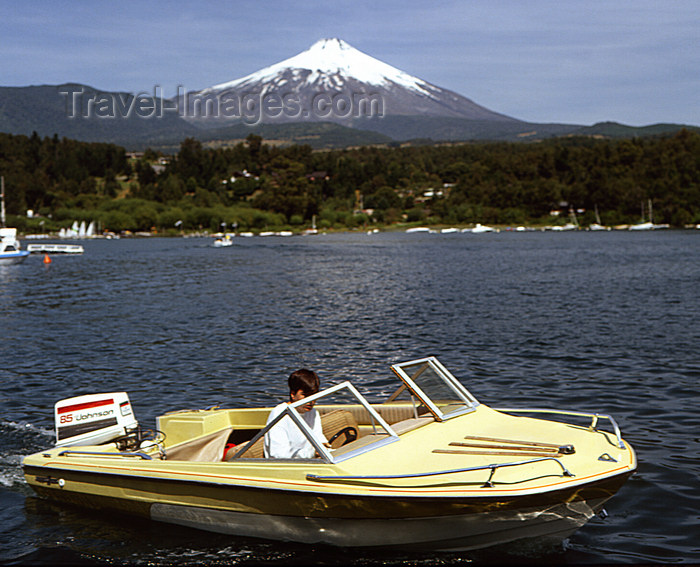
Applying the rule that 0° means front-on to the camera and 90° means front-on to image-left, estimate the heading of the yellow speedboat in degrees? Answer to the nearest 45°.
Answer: approximately 315°
